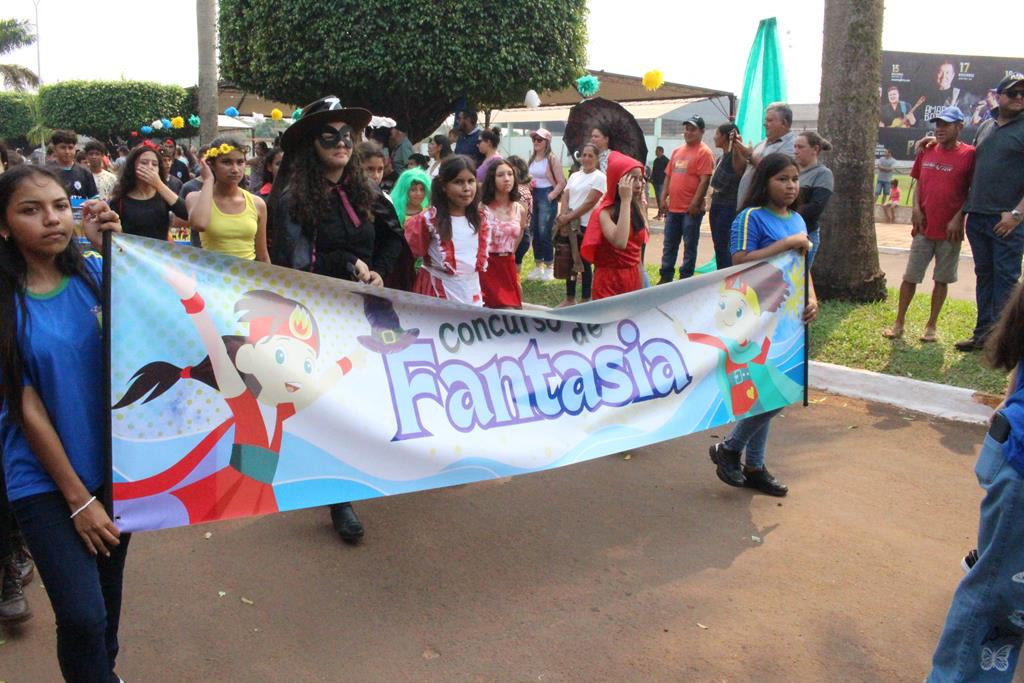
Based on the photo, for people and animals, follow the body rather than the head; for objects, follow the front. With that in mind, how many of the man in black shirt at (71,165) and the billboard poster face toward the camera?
2

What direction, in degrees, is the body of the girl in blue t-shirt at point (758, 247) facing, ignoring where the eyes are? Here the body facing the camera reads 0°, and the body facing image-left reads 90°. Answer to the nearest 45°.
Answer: approximately 315°

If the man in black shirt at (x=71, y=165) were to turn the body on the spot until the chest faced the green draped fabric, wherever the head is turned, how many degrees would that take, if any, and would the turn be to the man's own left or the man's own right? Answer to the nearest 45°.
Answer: approximately 90° to the man's own left

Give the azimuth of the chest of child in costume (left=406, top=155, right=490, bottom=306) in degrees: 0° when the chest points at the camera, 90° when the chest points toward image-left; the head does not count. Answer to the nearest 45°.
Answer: approximately 315°

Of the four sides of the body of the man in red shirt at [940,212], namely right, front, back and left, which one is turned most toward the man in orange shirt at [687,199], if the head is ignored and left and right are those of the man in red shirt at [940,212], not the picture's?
right

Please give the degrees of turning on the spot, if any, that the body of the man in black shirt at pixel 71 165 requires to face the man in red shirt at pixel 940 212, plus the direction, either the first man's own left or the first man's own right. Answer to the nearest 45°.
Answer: approximately 45° to the first man's own left
